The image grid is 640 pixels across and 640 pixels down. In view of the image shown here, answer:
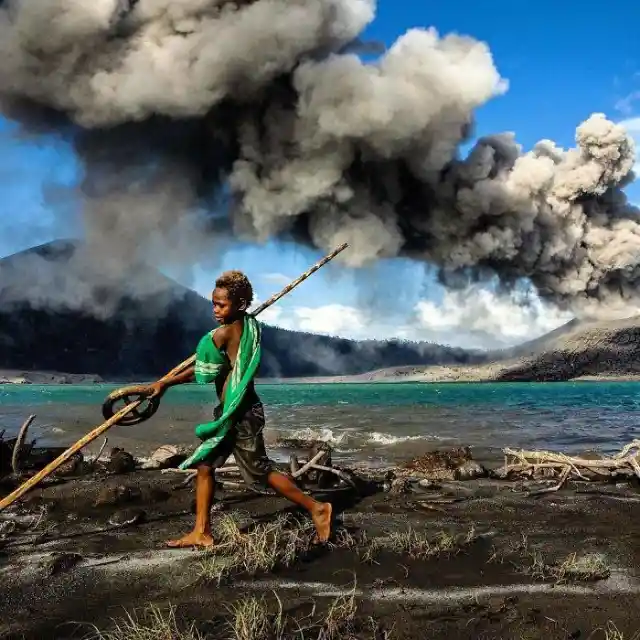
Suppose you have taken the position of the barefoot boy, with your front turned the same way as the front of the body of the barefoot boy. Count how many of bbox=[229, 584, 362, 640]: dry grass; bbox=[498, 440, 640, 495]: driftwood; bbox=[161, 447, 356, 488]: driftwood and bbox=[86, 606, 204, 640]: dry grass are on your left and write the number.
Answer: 2

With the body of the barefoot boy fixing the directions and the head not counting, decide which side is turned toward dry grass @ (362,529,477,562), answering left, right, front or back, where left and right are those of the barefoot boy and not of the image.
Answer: back

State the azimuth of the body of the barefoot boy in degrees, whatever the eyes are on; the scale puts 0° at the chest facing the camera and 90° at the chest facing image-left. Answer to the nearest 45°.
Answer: approximately 90°

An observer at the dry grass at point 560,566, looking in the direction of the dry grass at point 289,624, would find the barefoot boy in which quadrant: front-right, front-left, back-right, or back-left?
front-right

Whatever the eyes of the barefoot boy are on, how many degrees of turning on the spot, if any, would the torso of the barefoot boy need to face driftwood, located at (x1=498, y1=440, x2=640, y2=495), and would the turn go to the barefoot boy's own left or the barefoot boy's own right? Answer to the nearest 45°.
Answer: approximately 135° to the barefoot boy's own right

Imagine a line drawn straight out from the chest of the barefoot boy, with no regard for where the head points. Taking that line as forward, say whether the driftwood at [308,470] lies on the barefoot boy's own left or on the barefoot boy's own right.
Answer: on the barefoot boy's own right

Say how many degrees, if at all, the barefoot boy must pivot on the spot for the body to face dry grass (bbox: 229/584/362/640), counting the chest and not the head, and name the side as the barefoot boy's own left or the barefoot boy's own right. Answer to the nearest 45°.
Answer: approximately 90° to the barefoot boy's own left
